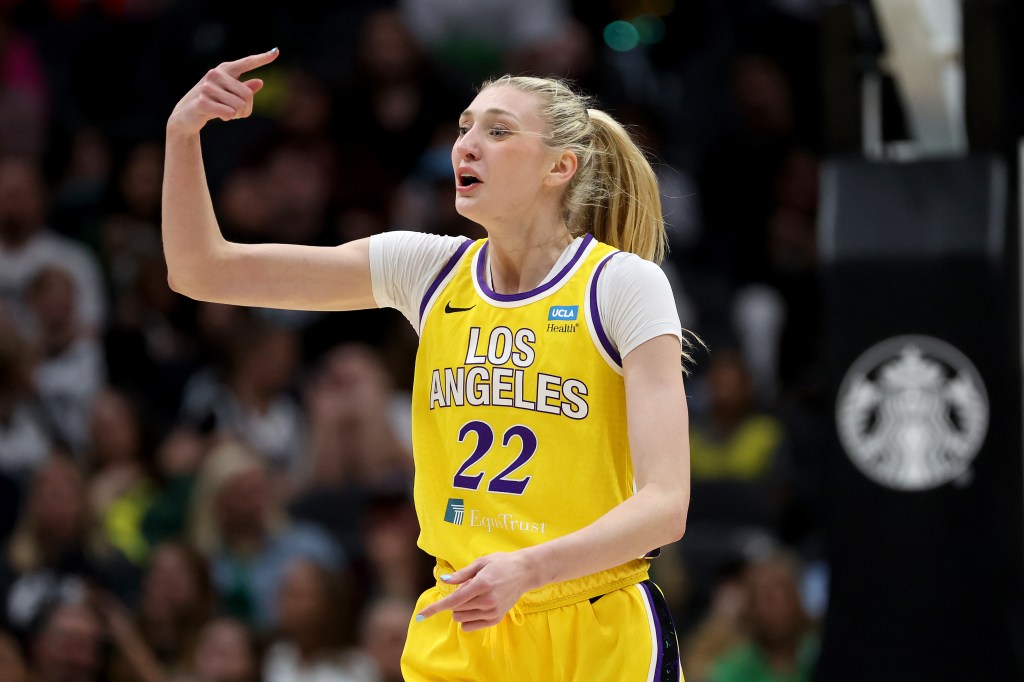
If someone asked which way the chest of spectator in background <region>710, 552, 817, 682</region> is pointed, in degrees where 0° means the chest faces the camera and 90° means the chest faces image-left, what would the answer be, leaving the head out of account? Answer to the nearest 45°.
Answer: approximately 0°

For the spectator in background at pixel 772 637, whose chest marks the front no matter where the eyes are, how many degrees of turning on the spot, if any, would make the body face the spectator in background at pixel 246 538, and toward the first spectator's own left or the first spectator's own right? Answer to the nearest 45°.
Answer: approximately 90° to the first spectator's own right

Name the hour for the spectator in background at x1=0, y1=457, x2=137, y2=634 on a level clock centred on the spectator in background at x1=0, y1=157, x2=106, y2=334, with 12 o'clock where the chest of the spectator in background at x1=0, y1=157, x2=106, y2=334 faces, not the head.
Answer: the spectator in background at x1=0, y1=457, x2=137, y2=634 is roughly at 12 o'clock from the spectator in background at x1=0, y1=157, x2=106, y2=334.

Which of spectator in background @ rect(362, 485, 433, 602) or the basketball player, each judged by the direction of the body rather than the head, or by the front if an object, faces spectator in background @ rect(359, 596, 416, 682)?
spectator in background @ rect(362, 485, 433, 602)

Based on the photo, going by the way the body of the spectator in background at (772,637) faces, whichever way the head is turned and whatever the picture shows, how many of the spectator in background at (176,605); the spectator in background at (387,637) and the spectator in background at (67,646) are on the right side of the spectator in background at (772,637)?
3

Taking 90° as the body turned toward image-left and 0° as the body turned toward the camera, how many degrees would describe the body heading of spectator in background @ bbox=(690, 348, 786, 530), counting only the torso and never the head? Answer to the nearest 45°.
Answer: approximately 0°

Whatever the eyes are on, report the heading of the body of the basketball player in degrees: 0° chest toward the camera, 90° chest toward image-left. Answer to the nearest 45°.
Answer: approximately 45°
